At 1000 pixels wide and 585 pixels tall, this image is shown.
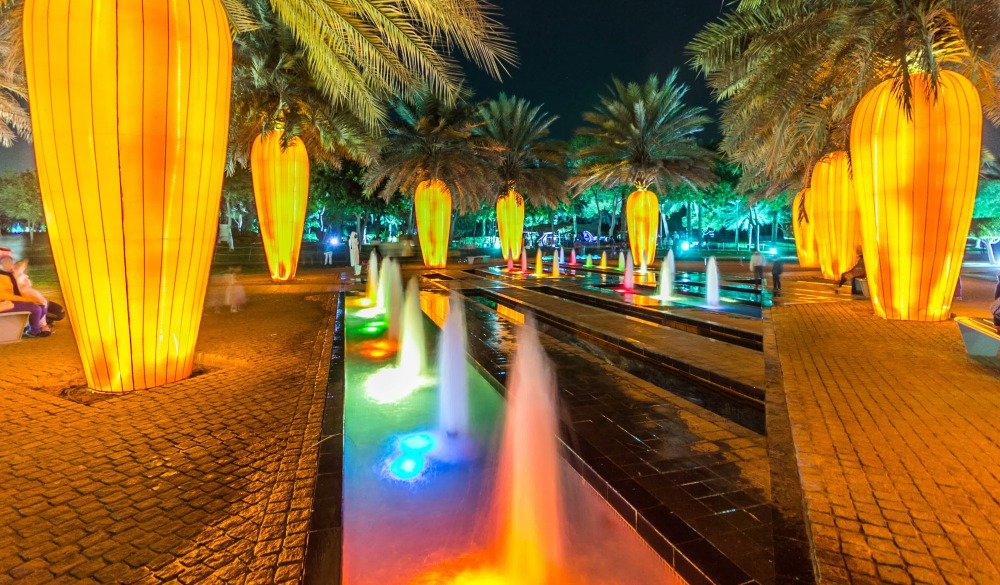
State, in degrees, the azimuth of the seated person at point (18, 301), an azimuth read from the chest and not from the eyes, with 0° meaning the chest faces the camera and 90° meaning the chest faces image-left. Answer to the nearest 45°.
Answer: approximately 270°

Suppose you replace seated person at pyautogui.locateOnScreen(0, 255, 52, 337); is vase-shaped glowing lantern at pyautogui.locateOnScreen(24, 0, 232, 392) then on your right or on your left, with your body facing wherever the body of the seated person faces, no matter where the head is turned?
on your right

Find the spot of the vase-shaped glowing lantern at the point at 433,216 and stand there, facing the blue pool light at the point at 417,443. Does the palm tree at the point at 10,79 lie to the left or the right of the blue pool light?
right

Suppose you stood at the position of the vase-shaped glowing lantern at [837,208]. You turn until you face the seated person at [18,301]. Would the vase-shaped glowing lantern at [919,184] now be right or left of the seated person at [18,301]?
left

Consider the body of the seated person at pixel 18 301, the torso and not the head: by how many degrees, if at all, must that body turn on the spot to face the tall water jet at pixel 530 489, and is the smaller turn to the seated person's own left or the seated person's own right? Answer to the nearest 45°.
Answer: approximately 90° to the seated person's own right

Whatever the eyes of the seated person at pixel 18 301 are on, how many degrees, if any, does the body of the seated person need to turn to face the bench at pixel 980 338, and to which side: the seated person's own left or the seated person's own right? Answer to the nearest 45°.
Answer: approximately 45° to the seated person's own right
